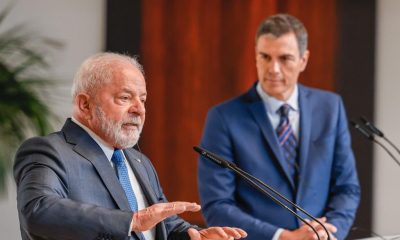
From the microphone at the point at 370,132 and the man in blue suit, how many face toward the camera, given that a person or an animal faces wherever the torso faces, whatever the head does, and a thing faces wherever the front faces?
1

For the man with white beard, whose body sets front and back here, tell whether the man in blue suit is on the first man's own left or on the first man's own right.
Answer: on the first man's own left

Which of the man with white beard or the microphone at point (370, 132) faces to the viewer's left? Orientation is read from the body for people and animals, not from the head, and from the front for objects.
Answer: the microphone

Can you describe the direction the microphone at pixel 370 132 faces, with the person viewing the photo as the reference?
facing to the left of the viewer

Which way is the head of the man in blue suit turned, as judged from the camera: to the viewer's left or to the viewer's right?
to the viewer's left

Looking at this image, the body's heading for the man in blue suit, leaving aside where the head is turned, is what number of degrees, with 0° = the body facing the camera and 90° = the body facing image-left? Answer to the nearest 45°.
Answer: approximately 0°

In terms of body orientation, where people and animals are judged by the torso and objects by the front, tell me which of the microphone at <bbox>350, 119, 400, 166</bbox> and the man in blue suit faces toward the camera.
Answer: the man in blue suit

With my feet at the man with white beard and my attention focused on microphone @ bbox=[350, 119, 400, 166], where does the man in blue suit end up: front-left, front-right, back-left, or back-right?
front-left
